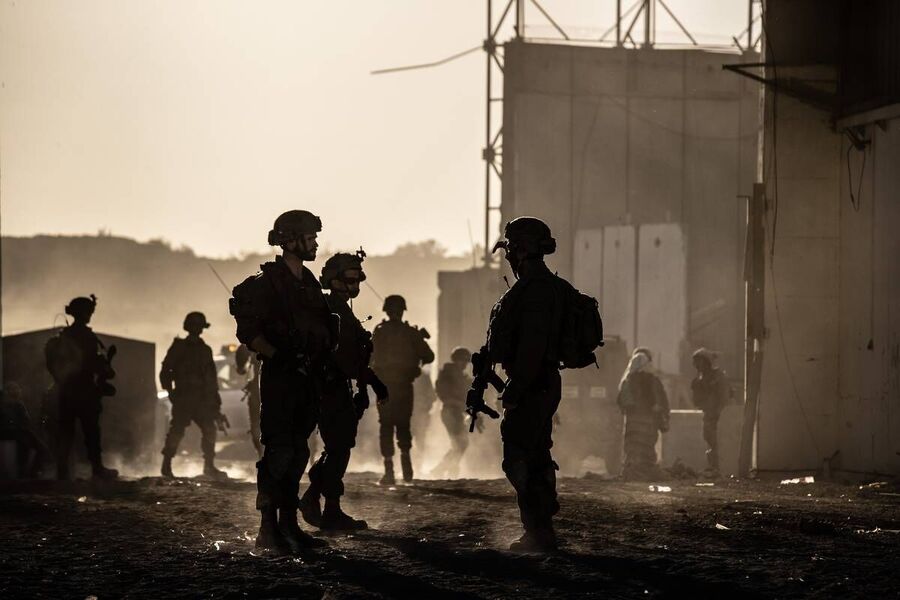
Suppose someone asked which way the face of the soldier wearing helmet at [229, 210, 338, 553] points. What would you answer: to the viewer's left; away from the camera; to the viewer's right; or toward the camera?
to the viewer's right

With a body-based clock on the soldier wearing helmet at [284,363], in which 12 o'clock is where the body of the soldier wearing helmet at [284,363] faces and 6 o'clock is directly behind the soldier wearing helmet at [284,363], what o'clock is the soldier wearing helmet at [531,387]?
the soldier wearing helmet at [531,387] is roughly at 11 o'clock from the soldier wearing helmet at [284,363].

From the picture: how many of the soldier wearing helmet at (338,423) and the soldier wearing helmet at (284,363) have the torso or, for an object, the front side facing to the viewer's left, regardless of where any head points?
0

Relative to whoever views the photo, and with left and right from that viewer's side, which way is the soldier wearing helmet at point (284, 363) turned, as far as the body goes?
facing the viewer and to the right of the viewer

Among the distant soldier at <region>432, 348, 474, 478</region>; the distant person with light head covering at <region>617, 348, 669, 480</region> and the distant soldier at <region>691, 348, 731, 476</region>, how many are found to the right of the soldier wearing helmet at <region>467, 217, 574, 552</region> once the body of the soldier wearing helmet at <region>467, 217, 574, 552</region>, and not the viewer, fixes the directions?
3

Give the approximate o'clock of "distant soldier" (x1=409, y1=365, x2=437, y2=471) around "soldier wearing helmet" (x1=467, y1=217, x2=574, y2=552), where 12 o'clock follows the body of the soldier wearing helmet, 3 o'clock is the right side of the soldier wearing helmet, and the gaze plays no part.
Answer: The distant soldier is roughly at 3 o'clock from the soldier wearing helmet.

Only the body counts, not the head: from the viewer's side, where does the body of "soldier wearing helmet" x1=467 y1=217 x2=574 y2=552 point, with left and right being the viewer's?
facing to the left of the viewer

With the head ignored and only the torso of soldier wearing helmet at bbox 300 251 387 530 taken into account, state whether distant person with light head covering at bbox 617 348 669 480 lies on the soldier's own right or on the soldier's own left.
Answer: on the soldier's own left

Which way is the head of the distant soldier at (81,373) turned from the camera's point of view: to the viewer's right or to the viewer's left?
to the viewer's right

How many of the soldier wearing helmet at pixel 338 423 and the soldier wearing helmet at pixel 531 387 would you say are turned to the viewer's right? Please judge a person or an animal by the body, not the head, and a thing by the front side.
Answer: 1

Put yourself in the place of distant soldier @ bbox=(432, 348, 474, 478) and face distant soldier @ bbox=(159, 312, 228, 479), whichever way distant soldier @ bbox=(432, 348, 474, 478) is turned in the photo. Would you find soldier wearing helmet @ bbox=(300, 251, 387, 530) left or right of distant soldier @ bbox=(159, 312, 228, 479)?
left

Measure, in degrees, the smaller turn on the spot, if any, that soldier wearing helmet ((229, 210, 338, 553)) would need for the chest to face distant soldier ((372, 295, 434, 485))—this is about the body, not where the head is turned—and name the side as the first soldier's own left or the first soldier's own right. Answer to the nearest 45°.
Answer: approximately 135° to the first soldier's own left

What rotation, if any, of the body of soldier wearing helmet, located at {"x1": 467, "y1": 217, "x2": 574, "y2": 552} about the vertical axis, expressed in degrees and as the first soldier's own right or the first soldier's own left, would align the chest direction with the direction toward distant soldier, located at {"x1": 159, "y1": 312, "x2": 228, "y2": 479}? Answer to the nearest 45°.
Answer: approximately 45° to the first soldier's own right

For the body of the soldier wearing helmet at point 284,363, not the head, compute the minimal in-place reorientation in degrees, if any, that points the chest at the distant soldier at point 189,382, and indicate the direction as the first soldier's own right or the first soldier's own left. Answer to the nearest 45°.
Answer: approximately 135° to the first soldier's own left

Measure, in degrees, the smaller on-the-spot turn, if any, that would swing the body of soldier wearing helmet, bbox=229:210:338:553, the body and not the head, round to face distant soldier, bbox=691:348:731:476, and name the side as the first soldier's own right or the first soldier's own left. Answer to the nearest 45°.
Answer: approximately 90° to the first soldier's own left
